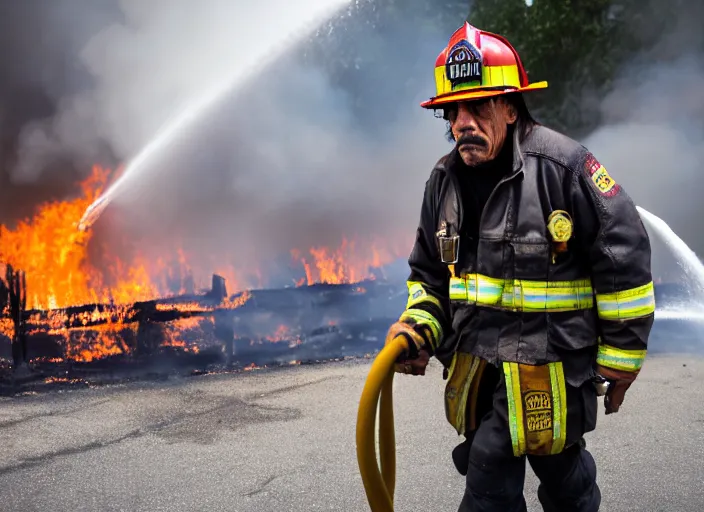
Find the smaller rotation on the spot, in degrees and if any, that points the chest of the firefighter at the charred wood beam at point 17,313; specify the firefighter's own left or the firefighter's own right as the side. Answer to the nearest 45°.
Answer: approximately 90° to the firefighter's own right

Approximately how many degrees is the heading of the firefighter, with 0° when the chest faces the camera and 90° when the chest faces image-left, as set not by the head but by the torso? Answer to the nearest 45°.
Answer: approximately 45°

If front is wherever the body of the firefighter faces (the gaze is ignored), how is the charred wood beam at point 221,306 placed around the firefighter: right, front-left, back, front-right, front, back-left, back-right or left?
right
